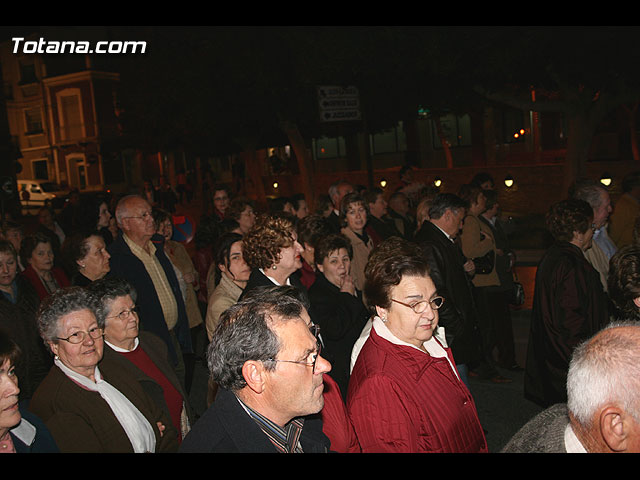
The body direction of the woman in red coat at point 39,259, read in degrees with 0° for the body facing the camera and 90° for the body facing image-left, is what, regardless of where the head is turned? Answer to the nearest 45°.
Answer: approximately 315°

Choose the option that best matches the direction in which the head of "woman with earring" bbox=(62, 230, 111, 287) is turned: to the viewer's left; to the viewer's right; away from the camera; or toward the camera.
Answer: to the viewer's right

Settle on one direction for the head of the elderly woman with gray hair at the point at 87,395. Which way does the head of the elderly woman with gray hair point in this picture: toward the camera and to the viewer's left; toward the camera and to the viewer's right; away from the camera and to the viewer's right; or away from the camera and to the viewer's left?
toward the camera and to the viewer's right

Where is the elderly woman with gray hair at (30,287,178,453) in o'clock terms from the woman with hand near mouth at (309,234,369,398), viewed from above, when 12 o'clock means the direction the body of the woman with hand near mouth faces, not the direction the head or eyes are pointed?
The elderly woman with gray hair is roughly at 3 o'clock from the woman with hand near mouth.

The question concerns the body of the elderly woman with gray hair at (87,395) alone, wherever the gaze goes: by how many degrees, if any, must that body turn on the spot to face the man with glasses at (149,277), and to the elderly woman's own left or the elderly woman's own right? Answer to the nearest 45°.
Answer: approximately 135° to the elderly woman's own left

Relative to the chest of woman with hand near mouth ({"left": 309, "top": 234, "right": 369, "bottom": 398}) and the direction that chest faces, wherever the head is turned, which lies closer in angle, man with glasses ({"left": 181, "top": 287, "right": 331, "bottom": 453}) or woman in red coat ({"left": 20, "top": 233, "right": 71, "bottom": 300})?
the man with glasses

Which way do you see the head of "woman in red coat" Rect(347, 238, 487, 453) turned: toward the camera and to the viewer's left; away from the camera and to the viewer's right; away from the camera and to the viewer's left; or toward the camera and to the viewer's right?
toward the camera and to the viewer's right

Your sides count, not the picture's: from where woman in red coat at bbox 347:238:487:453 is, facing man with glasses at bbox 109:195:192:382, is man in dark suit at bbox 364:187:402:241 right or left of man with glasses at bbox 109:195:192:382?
right
